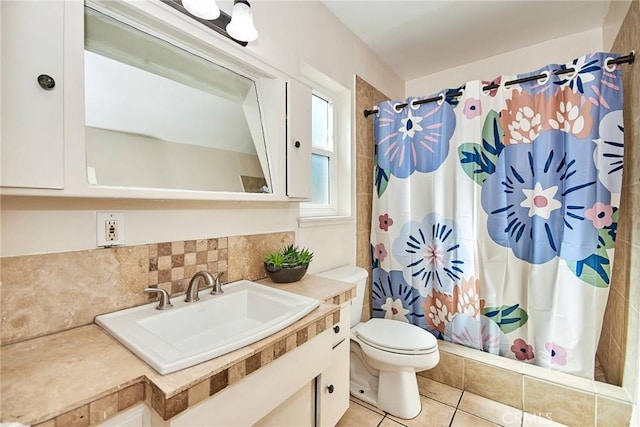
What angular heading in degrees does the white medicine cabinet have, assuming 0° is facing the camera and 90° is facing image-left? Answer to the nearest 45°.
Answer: approximately 315°

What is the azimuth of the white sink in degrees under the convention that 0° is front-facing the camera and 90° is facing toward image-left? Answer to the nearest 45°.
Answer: approximately 315°

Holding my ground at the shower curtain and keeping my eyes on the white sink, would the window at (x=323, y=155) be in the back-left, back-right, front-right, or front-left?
front-right

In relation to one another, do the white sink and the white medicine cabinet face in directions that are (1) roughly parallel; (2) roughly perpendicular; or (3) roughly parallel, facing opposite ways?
roughly parallel

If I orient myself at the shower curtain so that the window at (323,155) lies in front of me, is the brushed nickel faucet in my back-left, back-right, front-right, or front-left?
front-left

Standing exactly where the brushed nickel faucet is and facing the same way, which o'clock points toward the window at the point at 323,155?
The window is roughly at 9 o'clock from the brushed nickel faucet.

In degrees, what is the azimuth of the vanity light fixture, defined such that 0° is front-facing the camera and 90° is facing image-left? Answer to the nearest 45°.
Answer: approximately 315°

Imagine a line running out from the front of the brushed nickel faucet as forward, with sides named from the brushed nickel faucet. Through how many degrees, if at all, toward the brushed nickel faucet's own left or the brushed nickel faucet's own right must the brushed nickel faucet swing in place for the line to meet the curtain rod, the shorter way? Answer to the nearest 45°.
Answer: approximately 45° to the brushed nickel faucet's own left

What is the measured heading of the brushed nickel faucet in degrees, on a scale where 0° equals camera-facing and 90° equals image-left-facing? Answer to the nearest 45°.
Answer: approximately 315°

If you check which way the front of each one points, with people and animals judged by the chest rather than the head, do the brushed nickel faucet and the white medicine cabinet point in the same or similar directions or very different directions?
same or similar directions

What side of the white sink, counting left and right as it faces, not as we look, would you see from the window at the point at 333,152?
left

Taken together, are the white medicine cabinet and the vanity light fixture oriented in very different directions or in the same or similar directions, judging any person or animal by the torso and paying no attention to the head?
same or similar directions
